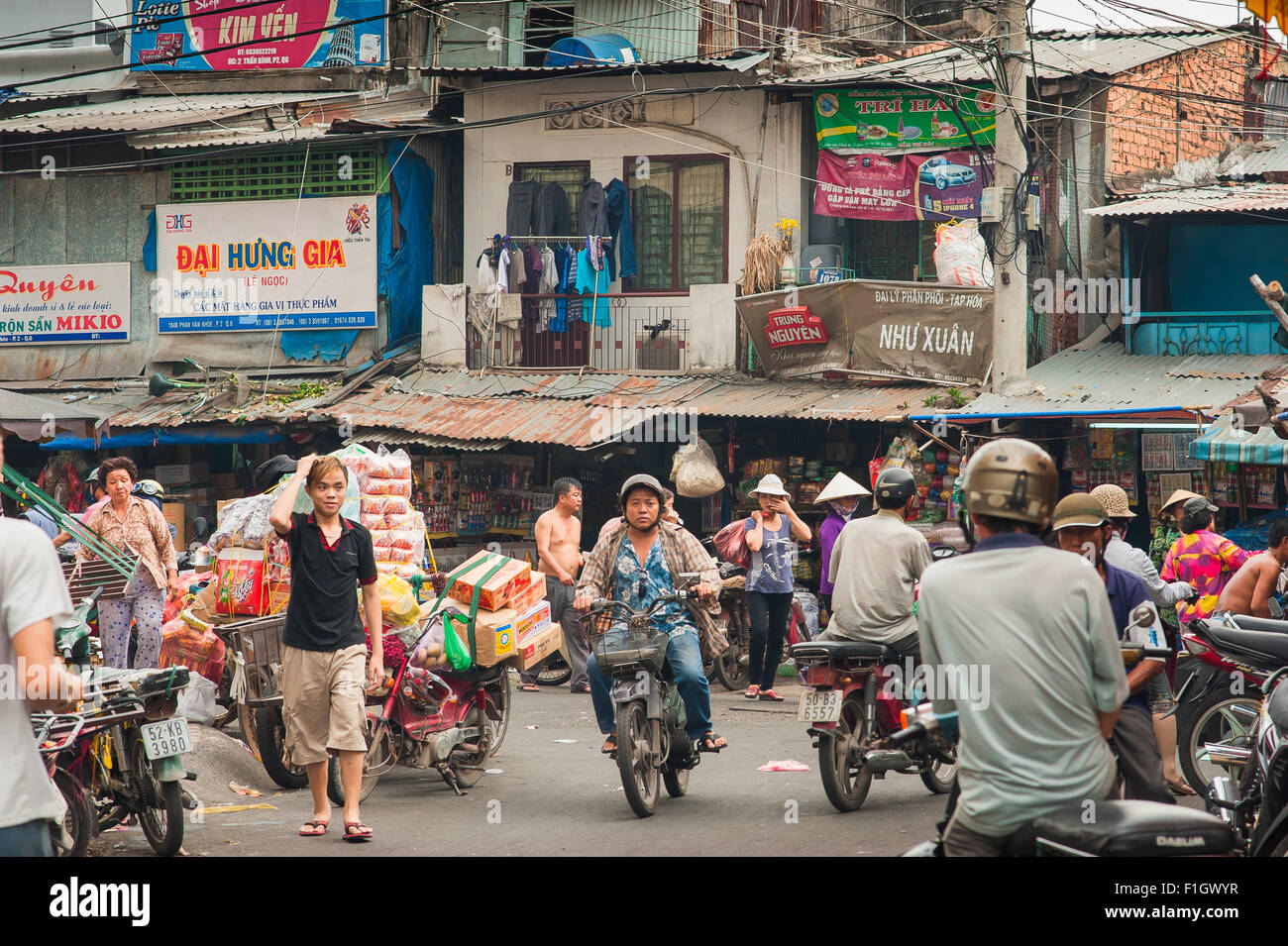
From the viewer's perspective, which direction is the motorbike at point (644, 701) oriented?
toward the camera

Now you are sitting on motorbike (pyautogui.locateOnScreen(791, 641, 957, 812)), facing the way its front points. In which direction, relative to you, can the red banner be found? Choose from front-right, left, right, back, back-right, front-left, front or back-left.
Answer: front-left

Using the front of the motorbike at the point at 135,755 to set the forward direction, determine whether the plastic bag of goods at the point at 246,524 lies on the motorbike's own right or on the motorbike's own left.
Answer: on the motorbike's own right

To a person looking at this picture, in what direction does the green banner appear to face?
facing the viewer

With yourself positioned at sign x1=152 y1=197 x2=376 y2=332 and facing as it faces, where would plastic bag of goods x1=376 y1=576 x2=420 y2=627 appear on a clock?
The plastic bag of goods is roughly at 12 o'clock from the sign.

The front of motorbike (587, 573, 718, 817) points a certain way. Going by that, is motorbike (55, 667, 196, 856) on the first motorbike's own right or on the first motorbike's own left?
on the first motorbike's own right

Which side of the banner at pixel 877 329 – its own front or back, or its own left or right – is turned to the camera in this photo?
front

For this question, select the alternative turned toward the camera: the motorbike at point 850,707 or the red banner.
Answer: the red banner

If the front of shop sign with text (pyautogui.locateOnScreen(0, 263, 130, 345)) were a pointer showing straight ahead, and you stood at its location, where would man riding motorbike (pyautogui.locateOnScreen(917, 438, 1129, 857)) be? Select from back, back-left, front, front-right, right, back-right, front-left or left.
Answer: front

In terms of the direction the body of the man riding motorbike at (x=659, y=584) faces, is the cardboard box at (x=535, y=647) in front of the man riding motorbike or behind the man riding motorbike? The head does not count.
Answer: behind

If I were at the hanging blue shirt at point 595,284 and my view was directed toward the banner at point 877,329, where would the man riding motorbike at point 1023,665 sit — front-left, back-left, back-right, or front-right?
front-right

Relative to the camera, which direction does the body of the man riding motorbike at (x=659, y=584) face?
toward the camera

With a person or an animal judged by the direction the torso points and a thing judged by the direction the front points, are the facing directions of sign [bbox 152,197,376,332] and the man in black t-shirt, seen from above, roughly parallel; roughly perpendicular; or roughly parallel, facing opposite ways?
roughly parallel
